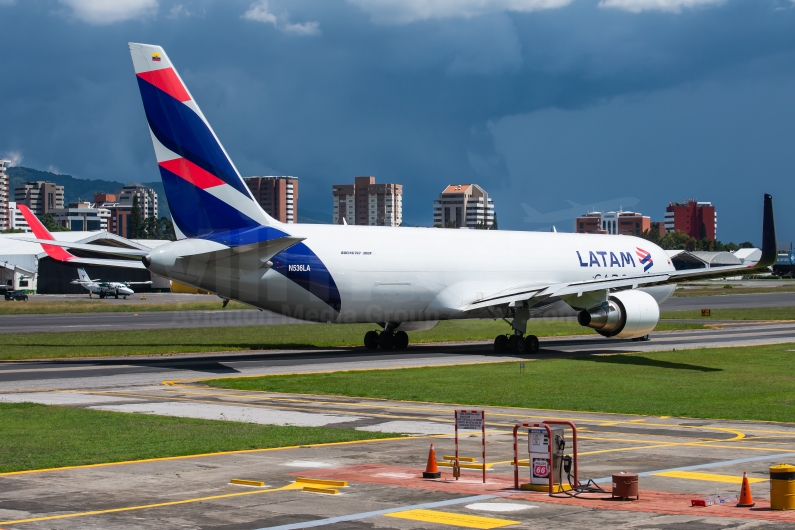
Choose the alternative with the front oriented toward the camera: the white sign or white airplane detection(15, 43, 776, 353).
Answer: the white sign

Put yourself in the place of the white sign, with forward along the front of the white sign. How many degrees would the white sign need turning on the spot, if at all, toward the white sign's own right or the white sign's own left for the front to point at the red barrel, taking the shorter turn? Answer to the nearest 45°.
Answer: approximately 45° to the white sign's own left

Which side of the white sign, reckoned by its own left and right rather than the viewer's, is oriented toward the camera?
front

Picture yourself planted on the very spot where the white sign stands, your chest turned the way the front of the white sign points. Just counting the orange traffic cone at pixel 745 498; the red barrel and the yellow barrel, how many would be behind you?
0

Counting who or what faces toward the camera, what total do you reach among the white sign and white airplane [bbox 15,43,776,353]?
1

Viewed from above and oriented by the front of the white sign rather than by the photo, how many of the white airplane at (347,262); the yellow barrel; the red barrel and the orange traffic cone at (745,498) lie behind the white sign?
1

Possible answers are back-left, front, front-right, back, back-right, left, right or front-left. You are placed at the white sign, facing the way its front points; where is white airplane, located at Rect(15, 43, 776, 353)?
back

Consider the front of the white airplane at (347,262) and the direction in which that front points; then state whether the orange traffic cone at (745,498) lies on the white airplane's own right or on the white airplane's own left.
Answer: on the white airplane's own right

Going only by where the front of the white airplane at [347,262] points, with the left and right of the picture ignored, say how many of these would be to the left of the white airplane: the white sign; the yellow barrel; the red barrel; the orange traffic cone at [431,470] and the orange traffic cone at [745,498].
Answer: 0

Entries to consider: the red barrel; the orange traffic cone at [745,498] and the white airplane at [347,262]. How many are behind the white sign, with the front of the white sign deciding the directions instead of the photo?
1

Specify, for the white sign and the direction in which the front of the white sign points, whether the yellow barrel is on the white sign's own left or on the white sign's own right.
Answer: on the white sign's own left

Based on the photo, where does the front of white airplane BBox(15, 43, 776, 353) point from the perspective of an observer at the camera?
facing away from the viewer and to the right of the viewer

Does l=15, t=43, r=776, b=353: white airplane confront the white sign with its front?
no

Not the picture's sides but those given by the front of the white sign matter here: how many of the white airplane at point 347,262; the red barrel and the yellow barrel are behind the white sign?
1

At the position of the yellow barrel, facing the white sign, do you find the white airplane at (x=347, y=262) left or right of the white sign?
right
